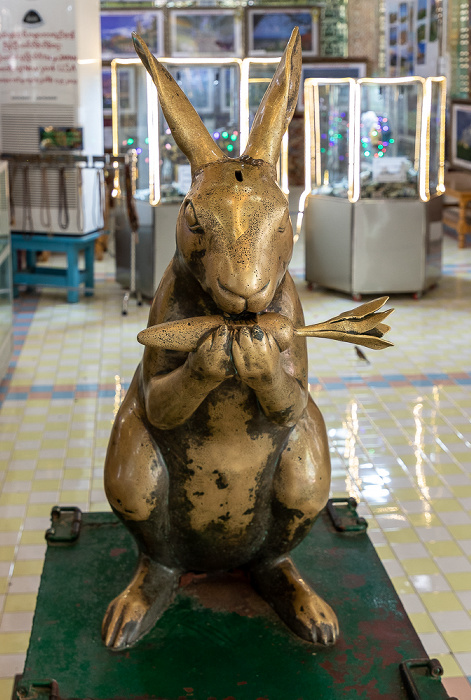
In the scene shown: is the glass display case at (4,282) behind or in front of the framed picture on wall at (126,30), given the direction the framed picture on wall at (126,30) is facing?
in front

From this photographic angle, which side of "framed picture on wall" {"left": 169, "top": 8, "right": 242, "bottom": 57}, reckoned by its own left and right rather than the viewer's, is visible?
front

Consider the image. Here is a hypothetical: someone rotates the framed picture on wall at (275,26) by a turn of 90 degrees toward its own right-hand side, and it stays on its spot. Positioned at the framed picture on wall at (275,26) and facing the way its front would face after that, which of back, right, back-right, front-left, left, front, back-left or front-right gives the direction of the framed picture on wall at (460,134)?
back-left

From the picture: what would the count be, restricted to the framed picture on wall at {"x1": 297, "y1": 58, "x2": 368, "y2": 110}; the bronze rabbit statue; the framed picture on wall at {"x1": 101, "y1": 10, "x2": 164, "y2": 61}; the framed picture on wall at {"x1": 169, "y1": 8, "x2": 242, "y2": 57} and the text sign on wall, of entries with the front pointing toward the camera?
5

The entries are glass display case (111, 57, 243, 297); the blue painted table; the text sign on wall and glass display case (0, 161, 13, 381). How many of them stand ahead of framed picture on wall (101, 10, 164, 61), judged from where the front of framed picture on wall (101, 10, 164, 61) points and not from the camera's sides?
4

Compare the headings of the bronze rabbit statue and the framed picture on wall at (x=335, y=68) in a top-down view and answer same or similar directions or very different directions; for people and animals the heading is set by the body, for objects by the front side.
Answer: same or similar directions

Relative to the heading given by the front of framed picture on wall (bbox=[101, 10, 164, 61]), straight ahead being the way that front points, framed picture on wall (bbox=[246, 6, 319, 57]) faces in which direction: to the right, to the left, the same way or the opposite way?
the same way

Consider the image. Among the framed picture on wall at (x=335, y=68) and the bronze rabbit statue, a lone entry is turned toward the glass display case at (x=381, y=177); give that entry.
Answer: the framed picture on wall

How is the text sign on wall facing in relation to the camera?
toward the camera

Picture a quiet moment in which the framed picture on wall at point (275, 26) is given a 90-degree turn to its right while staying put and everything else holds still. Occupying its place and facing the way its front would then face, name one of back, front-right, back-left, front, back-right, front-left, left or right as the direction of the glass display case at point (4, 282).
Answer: left

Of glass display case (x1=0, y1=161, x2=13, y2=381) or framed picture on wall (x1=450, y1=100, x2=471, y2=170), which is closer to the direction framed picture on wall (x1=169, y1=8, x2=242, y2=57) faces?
the glass display case

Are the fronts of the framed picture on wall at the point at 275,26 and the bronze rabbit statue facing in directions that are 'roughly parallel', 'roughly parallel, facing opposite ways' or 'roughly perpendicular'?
roughly parallel

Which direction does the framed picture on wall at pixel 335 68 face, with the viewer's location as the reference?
facing the viewer

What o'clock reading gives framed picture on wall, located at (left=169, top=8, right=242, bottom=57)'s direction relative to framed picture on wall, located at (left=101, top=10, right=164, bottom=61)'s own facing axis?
framed picture on wall, located at (left=169, top=8, right=242, bottom=57) is roughly at 9 o'clock from framed picture on wall, located at (left=101, top=10, right=164, bottom=61).

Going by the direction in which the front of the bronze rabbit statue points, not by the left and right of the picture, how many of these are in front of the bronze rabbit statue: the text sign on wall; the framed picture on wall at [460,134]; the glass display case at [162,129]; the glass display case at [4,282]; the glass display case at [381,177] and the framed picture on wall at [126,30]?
0

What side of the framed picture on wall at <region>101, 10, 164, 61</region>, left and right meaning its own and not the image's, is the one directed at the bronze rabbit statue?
front

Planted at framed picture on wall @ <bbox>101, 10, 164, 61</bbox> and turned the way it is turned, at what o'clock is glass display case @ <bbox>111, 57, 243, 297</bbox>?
The glass display case is roughly at 12 o'clock from the framed picture on wall.

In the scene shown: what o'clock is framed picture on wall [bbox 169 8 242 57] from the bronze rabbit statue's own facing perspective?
The framed picture on wall is roughly at 6 o'clock from the bronze rabbit statue.

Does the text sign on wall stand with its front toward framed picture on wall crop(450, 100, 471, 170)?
no

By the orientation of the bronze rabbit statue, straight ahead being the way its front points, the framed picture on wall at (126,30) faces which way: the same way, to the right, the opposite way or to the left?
the same way

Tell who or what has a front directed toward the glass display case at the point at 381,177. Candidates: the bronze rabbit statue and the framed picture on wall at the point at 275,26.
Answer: the framed picture on wall

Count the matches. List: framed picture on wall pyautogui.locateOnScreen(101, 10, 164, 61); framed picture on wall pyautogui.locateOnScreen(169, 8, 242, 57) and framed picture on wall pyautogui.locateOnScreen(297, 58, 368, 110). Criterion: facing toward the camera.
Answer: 3

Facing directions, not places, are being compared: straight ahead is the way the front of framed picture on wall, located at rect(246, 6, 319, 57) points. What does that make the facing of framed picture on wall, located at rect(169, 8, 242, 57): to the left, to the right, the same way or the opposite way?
the same way
